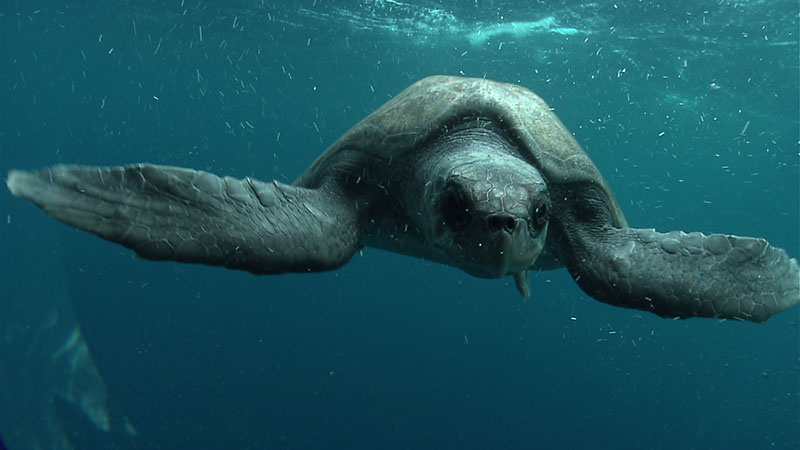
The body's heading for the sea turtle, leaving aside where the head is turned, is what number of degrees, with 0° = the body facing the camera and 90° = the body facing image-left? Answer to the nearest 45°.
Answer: approximately 0°
